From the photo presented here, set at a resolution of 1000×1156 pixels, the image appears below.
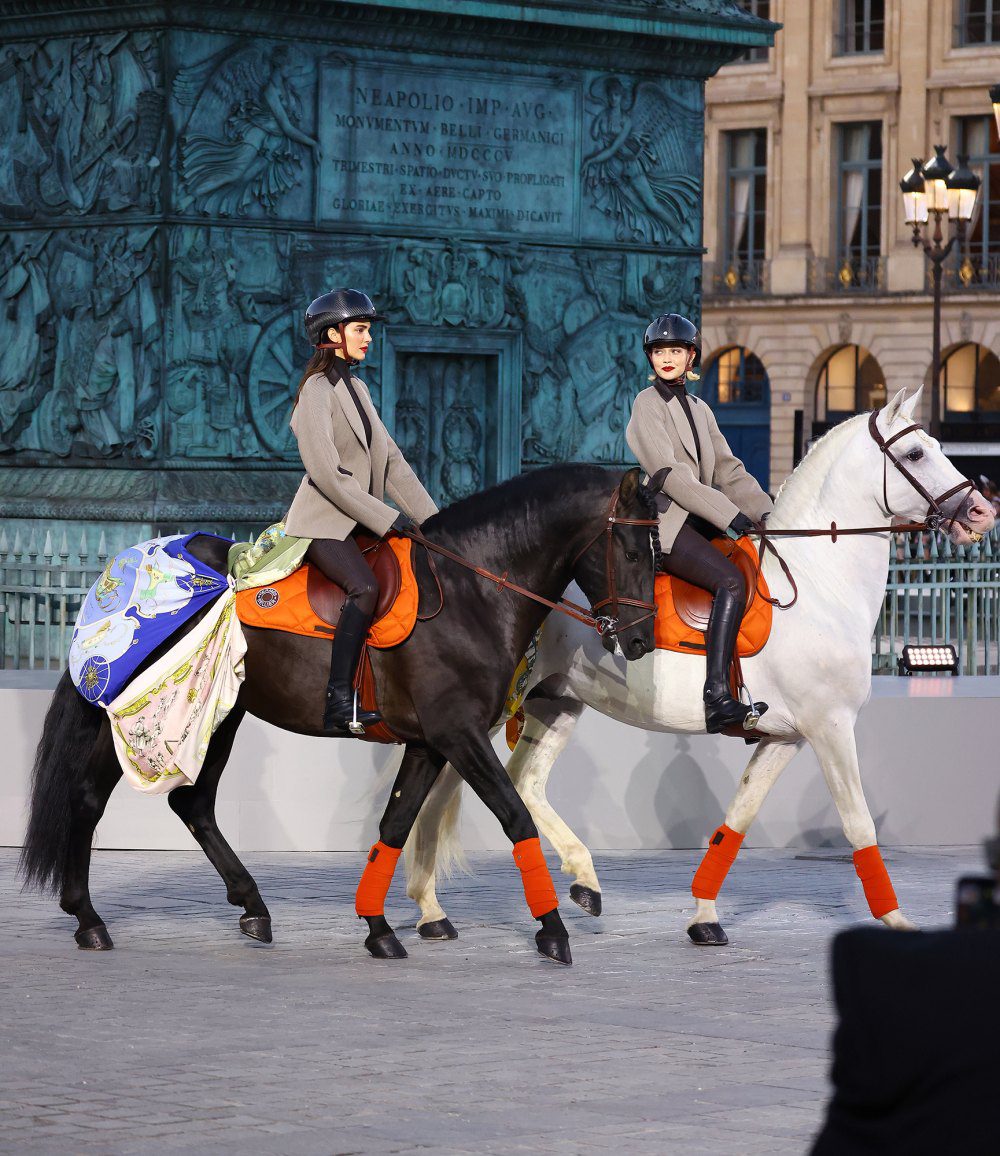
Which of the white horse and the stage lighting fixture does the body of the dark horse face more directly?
the white horse

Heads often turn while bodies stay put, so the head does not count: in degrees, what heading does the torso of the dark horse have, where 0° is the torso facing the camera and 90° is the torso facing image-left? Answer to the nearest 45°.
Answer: approximately 270°

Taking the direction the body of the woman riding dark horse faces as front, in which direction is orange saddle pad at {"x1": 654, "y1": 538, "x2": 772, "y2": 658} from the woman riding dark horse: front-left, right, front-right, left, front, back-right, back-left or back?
front

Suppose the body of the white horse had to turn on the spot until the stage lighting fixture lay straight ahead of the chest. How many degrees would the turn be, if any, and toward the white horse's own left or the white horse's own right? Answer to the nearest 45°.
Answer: approximately 90° to the white horse's own left

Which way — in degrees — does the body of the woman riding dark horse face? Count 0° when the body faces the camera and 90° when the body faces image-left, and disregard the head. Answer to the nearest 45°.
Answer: approximately 270°

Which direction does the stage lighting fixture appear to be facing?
toward the camera

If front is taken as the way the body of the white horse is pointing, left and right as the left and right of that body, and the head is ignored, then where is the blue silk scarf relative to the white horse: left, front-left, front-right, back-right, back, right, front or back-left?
back

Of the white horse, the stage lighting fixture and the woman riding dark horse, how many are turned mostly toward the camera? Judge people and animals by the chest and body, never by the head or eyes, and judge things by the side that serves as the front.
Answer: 1

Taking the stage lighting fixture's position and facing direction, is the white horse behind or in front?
in front

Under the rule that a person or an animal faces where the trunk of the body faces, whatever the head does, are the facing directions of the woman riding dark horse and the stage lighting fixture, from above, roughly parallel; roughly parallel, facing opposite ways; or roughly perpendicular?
roughly perpendicular

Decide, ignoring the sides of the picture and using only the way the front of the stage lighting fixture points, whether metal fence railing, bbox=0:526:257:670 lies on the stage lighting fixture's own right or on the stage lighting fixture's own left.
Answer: on the stage lighting fixture's own right

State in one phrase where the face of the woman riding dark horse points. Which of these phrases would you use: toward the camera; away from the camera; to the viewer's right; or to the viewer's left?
to the viewer's right
